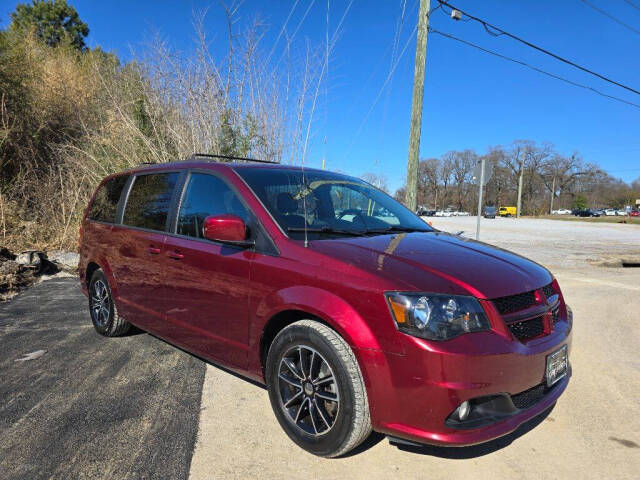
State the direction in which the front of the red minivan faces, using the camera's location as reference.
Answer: facing the viewer and to the right of the viewer

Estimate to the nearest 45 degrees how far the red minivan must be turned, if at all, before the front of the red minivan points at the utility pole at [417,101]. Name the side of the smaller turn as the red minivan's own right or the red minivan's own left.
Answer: approximately 135° to the red minivan's own left
